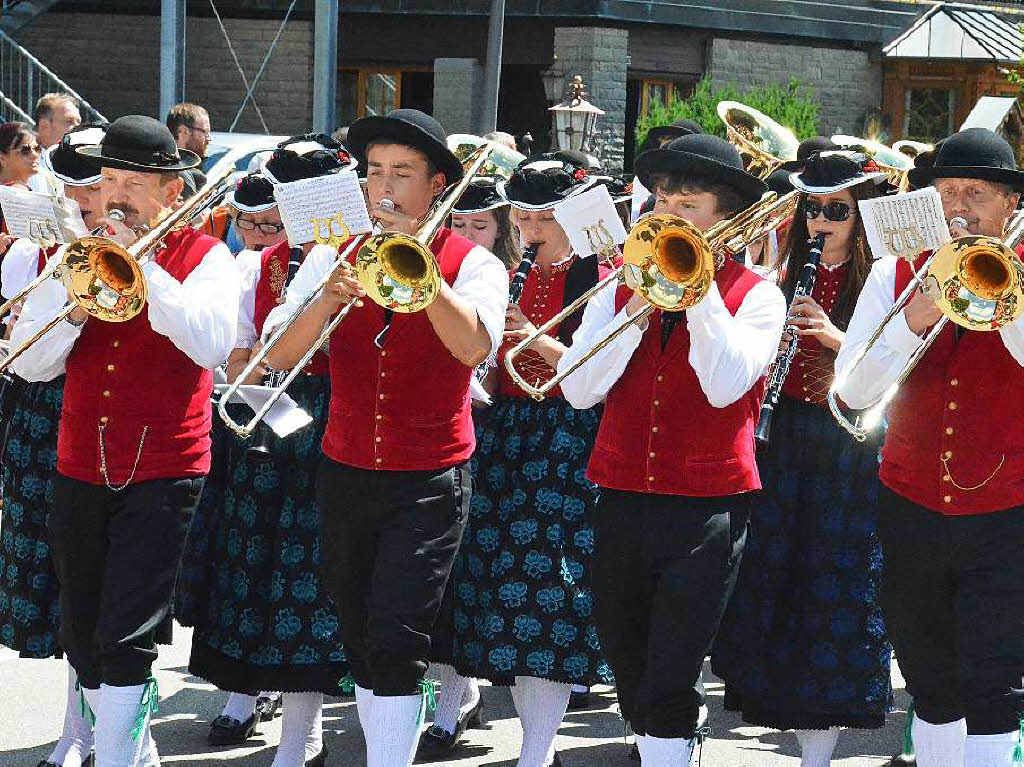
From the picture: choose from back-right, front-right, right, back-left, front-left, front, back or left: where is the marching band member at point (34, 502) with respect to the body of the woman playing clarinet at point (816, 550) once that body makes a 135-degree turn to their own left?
back

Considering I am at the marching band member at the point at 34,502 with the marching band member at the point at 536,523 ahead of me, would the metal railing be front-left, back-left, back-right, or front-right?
back-left

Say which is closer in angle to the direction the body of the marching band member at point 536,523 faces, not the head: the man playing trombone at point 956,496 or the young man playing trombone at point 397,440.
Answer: the young man playing trombone

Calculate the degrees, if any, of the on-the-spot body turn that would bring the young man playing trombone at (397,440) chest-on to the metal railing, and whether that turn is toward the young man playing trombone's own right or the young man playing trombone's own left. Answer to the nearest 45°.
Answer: approximately 135° to the young man playing trombone's own right

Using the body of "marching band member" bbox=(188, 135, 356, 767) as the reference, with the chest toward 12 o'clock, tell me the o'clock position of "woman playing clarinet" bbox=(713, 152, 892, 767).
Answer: The woman playing clarinet is roughly at 8 o'clock from the marching band member.

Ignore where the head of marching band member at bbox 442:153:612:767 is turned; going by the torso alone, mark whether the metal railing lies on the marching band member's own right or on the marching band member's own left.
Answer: on the marching band member's own right

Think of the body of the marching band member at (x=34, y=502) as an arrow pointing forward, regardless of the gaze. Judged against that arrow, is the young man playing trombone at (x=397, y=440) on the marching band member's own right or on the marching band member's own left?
on the marching band member's own left

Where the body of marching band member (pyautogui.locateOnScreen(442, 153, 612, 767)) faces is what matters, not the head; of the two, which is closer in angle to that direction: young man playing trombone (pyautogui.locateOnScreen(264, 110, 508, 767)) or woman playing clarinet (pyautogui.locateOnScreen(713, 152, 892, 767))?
the young man playing trombone
